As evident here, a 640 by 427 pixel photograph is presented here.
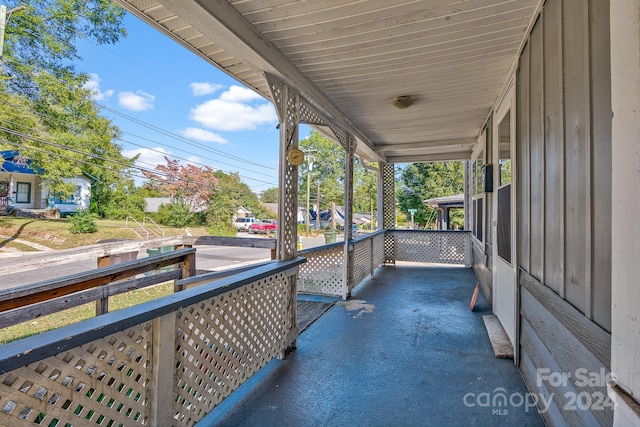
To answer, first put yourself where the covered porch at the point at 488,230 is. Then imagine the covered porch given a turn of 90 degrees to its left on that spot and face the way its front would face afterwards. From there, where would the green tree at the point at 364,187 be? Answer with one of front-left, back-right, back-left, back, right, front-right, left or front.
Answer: back

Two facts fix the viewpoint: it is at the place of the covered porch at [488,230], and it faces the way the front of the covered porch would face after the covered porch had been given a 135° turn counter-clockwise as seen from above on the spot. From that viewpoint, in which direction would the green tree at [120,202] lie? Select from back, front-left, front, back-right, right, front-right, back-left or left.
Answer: back

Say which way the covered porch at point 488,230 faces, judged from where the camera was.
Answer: facing to the left of the viewer

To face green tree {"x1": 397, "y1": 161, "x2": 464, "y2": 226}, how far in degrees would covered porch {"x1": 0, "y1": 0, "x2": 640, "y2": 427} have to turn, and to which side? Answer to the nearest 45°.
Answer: approximately 90° to its right

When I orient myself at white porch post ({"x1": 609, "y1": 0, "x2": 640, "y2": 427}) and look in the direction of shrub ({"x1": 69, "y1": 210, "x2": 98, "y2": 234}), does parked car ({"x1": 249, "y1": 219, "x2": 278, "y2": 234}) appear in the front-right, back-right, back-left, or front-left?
front-right

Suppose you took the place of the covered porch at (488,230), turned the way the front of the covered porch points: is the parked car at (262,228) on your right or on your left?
on your right

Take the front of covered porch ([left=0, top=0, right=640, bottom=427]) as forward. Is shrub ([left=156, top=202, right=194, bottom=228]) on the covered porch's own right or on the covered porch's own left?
on the covered porch's own right

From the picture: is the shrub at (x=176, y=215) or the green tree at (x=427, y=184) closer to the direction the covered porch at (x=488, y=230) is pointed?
the shrub

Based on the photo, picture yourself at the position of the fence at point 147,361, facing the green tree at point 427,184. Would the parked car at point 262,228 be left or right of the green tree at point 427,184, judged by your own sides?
left

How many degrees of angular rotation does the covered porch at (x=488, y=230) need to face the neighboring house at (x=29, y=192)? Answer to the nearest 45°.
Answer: approximately 45° to its right

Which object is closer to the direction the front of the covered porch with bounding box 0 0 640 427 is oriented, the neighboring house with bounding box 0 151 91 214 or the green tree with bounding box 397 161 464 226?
the neighboring house

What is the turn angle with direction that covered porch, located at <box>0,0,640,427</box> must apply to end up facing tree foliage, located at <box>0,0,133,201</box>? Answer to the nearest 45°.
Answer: approximately 45° to its right

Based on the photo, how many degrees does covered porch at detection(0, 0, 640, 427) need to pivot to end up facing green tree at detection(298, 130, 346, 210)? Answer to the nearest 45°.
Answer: approximately 90° to its right
